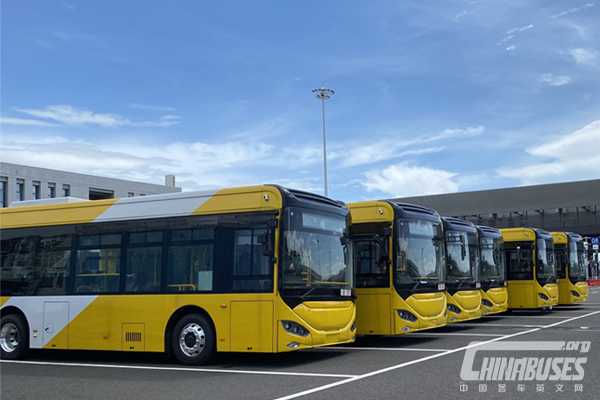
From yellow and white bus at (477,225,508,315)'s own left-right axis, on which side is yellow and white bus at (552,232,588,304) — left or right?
on its left

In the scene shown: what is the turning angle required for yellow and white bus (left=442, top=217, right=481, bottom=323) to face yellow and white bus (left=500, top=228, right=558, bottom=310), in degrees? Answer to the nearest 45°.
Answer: approximately 135° to its left

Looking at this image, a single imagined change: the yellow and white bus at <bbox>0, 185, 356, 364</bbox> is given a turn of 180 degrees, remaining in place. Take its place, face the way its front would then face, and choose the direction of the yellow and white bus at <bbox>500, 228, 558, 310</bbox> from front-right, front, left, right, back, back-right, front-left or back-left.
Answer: right

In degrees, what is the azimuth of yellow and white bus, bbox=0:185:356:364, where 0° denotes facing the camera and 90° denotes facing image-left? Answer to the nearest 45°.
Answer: approximately 315°

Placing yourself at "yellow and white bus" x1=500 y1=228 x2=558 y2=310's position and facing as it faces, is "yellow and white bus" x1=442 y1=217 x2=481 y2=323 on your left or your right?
on your right

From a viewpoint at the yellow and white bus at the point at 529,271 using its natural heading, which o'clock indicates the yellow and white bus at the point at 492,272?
the yellow and white bus at the point at 492,272 is roughly at 2 o'clock from the yellow and white bus at the point at 529,271.

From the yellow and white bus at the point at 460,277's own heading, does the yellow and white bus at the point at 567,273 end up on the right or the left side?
on its left

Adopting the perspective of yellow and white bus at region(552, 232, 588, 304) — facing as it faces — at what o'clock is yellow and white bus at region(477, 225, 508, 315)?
yellow and white bus at region(477, 225, 508, 315) is roughly at 2 o'clock from yellow and white bus at region(552, 232, 588, 304).

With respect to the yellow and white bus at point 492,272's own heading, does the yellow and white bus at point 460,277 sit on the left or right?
on its right

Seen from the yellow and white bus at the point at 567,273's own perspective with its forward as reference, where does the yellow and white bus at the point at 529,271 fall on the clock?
the yellow and white bus at the point at 529,271 is roughly at 2 o'clock from the yellow and white bus at the point at 567,273.

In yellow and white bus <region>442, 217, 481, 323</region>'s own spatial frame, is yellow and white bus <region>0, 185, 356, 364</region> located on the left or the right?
on its right
